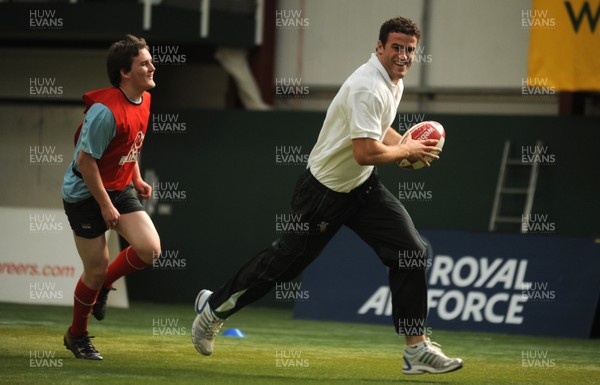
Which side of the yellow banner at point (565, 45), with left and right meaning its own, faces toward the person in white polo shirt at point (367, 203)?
front

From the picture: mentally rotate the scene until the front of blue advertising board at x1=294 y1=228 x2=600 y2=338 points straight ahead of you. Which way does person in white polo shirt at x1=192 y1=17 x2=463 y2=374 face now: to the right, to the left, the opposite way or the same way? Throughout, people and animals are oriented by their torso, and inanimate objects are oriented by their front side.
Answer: to the left

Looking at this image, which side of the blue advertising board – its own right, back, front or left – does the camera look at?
front

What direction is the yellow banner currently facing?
toward the camera

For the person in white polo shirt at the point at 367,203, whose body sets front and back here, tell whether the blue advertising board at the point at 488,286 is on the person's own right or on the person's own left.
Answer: on the person's own left

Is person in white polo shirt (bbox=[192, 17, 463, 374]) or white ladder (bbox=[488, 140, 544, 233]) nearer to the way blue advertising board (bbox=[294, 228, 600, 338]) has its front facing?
the person in white polo shirt

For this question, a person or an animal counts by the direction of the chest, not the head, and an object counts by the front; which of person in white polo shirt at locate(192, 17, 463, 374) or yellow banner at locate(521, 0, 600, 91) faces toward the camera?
the yellow banner

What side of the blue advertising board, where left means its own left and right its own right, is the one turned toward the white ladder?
back

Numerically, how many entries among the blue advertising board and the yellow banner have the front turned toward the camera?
2

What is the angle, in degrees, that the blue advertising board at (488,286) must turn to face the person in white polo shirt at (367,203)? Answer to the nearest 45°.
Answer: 0° — it already faces them

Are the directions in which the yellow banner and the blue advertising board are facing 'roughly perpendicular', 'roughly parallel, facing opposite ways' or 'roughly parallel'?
roughly parallel

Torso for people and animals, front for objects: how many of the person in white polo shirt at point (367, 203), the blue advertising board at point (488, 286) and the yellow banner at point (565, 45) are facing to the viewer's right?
1

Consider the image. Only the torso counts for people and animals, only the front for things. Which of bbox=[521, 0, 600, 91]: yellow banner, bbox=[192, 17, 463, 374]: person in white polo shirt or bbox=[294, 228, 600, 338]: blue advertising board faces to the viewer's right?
the person in white polo shirt

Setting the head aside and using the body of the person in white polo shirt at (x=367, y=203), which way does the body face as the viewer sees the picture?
to the viewer's right
